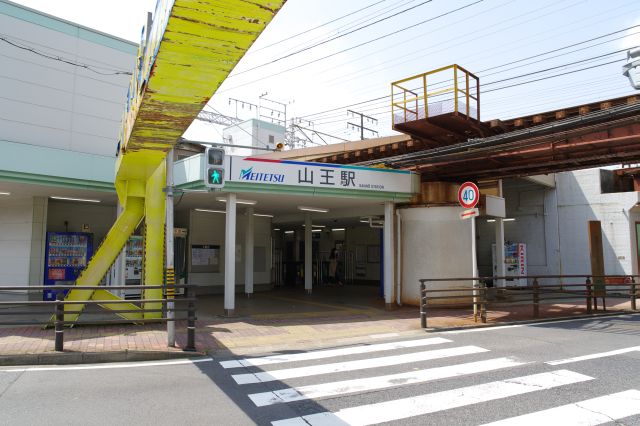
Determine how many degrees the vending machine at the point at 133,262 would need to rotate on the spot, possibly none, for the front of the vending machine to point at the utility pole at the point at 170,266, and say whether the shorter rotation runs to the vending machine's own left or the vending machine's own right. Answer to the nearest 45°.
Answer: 0° — it already faces it

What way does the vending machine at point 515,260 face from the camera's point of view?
toward the camera

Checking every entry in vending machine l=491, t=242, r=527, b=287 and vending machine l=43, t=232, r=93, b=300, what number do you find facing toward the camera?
2

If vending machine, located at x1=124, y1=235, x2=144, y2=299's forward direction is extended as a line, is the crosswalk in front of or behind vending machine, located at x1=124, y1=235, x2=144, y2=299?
in front

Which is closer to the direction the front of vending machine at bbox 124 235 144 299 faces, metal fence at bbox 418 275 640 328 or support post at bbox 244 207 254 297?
the metal fence

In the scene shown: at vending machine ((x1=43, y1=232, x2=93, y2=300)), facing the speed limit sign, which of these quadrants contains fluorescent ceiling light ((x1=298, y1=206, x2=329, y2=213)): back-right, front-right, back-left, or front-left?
front-left

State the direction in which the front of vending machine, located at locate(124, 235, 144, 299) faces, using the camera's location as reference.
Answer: facing the viewer

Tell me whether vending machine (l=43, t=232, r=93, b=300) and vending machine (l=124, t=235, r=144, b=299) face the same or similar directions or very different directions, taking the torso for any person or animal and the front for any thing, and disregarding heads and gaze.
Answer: same or similar directions

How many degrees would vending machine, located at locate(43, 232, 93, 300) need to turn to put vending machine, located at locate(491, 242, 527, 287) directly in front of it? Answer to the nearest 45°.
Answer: approximately 90° to its left

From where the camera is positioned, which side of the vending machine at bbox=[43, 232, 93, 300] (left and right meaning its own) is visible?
front

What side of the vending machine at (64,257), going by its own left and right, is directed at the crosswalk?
front

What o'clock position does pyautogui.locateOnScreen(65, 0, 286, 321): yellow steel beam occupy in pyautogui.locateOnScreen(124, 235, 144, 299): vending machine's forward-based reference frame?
The yellow steel beam is roughly at 12 o'clock from the vending machine.

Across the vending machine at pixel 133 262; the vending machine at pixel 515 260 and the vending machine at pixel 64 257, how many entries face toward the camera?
3
